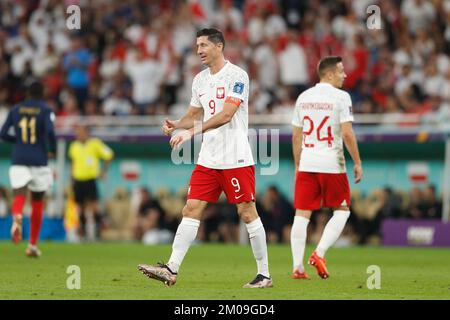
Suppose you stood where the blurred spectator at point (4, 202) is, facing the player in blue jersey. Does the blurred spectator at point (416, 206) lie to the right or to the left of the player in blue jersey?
left

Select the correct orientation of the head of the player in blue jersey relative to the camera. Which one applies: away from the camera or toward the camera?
away from the camera

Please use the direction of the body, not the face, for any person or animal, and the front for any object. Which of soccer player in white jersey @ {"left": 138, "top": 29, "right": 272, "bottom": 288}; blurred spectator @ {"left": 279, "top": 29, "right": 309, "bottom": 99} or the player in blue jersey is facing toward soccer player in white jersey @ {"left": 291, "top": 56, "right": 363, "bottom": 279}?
the blurred spectator

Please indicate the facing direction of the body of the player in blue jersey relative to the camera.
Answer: away from the camera

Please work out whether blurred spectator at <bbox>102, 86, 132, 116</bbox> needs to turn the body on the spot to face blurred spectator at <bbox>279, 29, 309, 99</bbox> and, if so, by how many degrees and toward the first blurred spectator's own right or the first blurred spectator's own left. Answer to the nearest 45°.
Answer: approximately 45° to the first blurred spectator's own left

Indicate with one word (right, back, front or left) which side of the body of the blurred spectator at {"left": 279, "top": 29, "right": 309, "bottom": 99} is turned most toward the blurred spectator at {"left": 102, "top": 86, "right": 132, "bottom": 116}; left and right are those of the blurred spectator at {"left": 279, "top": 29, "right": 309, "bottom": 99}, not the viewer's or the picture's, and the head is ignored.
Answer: right

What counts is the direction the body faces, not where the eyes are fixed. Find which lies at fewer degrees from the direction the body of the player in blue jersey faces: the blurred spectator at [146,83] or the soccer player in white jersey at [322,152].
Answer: the blurred spectator

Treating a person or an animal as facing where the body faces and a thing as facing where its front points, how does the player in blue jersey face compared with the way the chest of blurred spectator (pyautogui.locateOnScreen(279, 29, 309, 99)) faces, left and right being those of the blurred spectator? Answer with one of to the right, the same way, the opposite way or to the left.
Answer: the opposite way

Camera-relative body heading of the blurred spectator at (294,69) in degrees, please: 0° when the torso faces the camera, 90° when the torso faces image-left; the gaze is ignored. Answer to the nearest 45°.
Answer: approximately 0°
